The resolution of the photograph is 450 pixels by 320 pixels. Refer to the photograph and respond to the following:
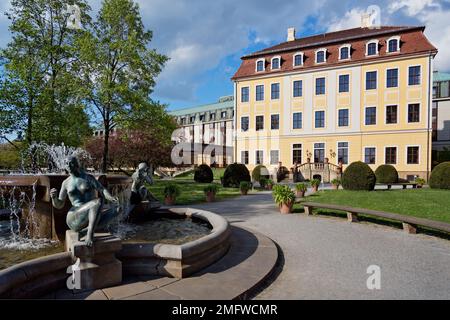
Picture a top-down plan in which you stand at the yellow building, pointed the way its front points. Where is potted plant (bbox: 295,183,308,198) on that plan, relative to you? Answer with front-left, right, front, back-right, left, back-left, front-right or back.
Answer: front-left

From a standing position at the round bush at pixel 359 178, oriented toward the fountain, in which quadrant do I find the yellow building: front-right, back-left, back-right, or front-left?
back-right

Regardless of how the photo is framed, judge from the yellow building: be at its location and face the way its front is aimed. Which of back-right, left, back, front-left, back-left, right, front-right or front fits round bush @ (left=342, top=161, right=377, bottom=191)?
front-left

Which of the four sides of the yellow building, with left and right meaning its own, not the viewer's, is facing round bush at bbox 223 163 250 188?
front

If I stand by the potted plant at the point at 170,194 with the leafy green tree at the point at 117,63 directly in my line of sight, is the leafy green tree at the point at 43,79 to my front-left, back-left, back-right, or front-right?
front-left

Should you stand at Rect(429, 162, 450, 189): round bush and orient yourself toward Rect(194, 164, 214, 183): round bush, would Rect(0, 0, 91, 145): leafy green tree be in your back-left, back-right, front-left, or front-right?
front-left

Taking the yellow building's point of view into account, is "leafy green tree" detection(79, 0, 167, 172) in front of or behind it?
in front

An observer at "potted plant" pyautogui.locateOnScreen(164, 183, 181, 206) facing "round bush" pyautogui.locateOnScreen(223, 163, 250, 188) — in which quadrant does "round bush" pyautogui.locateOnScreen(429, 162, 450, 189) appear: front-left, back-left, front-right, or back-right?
front-right

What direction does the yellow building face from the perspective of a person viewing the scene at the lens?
facing the viewer and to the left of the viewer

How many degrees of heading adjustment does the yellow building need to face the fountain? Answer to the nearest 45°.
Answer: approximately 45° to its left

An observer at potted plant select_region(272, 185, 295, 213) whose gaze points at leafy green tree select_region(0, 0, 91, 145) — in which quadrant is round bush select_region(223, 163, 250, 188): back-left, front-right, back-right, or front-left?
front-right

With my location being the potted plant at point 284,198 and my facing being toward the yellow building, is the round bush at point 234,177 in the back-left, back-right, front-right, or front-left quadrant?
front-left

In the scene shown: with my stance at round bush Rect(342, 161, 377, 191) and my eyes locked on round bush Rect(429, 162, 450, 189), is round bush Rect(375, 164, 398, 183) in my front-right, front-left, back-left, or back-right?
front-left
